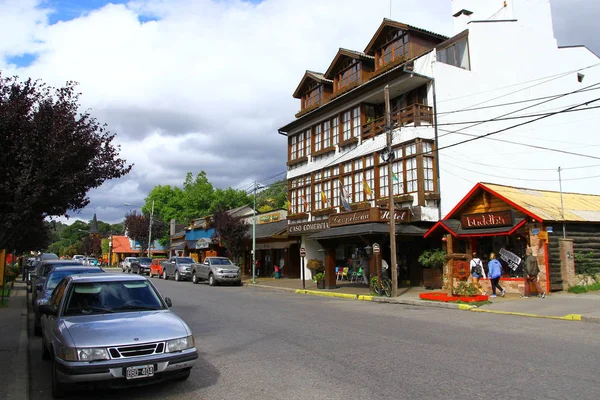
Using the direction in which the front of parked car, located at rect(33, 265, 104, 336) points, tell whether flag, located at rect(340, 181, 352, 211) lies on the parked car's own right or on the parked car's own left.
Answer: on the parked car's own left

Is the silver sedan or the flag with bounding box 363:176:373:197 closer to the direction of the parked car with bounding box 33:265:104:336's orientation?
the silver sedan

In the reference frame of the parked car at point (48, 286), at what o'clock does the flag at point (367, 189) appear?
The flag is roughly at 8 o'clock from the parked car.

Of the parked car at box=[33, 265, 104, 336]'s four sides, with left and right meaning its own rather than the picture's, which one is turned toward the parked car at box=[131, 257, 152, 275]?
back

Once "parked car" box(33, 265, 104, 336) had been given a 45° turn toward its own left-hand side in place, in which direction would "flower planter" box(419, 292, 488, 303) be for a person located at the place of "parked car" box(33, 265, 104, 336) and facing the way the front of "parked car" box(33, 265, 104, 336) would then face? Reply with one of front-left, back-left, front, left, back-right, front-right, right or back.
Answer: front-left

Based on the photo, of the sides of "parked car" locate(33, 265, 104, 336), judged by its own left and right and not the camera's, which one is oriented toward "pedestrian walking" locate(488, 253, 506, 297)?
left

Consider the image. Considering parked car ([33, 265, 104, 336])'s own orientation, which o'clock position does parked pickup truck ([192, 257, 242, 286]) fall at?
parked pickup truck ([192, 257, 242, 286]) is roughly at 7 o'clock from parked car ([33, 265, 104, 336]).

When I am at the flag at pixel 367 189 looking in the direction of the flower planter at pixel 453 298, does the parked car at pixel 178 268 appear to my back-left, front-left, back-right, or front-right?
back-right

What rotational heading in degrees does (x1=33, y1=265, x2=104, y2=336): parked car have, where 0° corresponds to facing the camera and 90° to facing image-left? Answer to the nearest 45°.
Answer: approximately 0°

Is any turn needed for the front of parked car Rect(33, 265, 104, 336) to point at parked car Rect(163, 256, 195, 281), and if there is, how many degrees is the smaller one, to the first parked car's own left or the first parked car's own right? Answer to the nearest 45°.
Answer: approximately 180°

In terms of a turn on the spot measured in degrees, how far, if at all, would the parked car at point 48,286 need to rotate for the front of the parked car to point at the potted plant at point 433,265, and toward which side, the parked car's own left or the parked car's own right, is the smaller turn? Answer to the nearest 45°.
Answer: approximately 90° to the parked car's own left

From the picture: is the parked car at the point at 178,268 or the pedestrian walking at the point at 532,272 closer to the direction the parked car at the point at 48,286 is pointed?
the pedestrian walking

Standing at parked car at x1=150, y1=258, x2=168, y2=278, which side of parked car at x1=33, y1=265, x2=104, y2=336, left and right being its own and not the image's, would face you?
back
